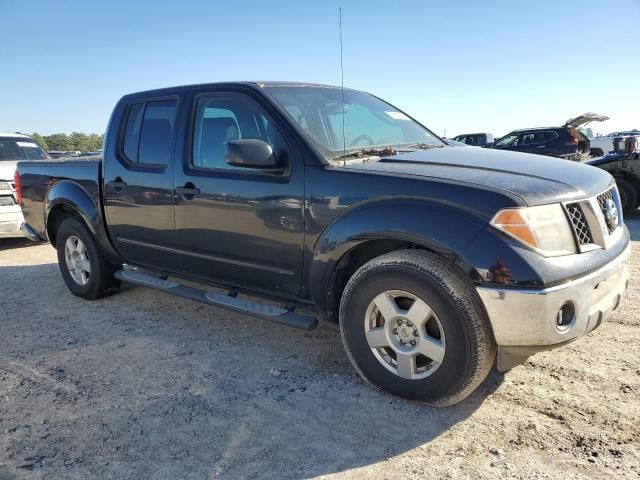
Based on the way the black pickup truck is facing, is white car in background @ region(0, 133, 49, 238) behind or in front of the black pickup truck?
behind

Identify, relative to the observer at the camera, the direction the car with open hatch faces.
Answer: facing away from the viewer and to the left of the viewer

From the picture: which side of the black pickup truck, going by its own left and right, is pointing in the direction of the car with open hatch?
left

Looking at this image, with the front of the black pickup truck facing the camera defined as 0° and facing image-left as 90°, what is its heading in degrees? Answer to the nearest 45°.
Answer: approximately 315°

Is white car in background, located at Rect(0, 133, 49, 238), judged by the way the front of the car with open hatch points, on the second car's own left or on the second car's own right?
on the second car's own left
